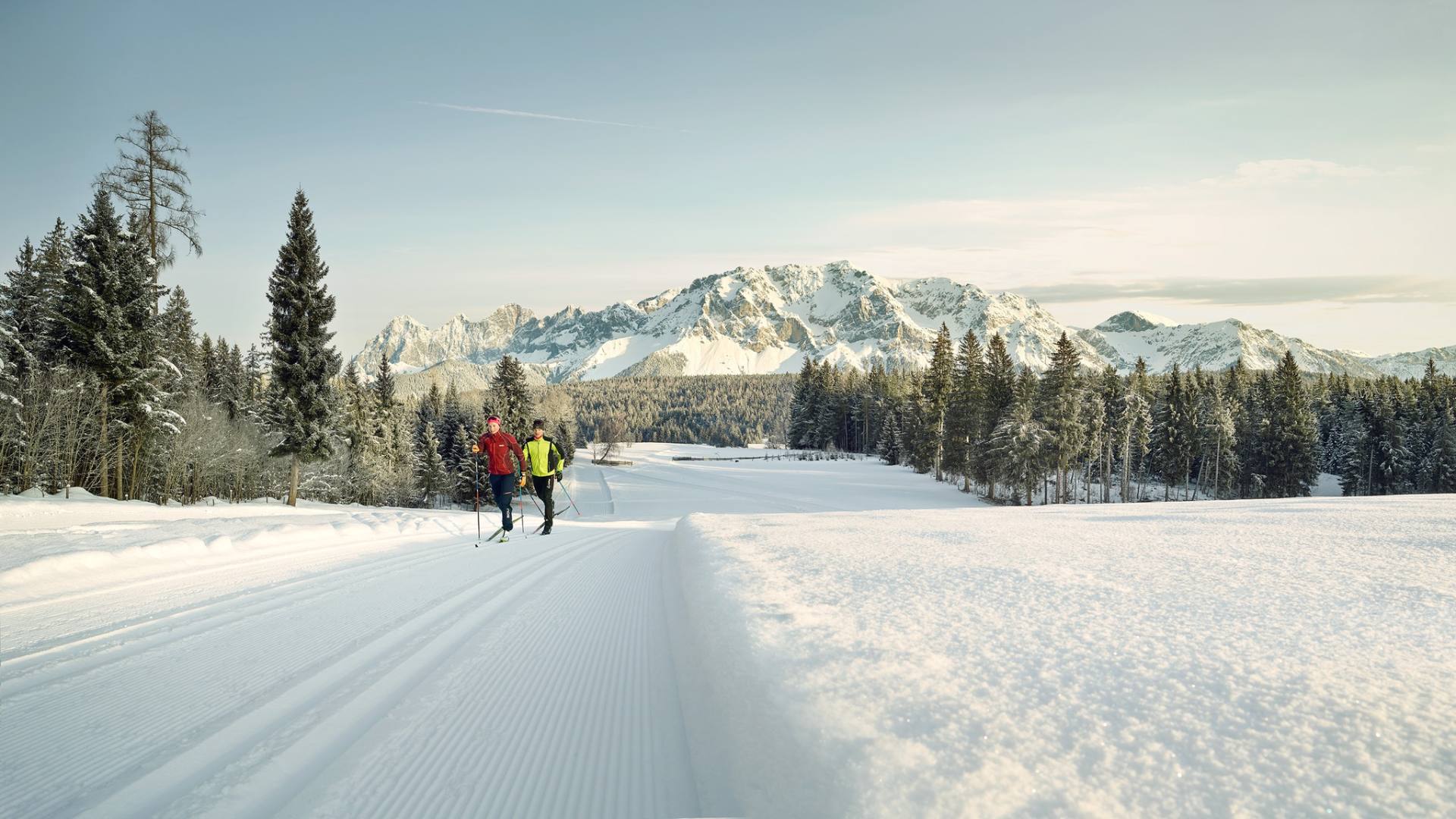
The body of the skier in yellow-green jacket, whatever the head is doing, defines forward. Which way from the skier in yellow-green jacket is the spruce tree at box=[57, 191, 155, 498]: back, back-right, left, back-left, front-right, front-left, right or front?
back-right

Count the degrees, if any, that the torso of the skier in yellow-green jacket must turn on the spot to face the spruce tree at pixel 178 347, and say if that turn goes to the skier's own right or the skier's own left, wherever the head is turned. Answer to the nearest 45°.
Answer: approximately 135° to the skier's own right

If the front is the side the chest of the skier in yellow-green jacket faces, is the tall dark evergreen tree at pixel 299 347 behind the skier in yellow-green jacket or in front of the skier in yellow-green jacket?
behind

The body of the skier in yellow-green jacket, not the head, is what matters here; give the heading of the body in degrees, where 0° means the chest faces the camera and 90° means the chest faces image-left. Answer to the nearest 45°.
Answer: approximately 0°

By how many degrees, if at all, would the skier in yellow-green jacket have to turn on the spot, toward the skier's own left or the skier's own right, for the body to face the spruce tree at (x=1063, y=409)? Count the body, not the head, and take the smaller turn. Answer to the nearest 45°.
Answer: approximately 135° to the skier's own left

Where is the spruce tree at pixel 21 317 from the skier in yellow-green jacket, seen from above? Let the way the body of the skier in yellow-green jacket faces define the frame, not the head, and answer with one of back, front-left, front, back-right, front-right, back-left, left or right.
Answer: back-right
